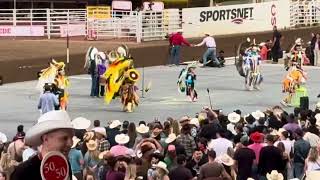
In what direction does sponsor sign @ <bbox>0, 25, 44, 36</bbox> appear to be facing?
toward the camera

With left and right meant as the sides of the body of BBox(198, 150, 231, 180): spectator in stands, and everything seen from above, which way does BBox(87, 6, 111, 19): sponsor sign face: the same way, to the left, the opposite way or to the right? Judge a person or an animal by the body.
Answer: the opposite way

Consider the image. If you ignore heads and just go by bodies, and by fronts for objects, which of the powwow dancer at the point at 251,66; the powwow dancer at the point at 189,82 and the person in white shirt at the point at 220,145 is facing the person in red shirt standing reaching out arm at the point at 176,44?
the person in white shirt

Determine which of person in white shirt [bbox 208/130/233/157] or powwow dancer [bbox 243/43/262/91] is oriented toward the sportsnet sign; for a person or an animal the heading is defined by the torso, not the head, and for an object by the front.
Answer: the person in white shirt

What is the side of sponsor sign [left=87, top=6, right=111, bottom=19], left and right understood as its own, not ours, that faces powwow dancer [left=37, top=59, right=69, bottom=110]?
front

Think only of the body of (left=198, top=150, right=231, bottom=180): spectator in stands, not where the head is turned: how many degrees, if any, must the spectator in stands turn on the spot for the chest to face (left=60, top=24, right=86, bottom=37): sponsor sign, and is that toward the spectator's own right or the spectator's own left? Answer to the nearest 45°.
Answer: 0° — they already face it

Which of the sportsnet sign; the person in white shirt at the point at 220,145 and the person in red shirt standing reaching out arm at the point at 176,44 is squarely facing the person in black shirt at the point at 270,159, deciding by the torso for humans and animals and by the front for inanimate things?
the sportsnet sign

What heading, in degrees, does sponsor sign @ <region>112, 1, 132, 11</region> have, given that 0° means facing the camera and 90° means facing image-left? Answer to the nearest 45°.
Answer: approximately 0°

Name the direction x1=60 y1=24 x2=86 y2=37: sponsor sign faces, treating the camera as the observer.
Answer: facing the viewer

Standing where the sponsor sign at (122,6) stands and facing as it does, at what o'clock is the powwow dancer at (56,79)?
The powwow dancer is roughly at 12 o'clock from the sponsor sign.

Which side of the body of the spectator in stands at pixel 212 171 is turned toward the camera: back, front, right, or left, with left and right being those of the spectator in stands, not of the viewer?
back

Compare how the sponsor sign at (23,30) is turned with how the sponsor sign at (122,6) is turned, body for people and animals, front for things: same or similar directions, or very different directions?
same or similar directions
